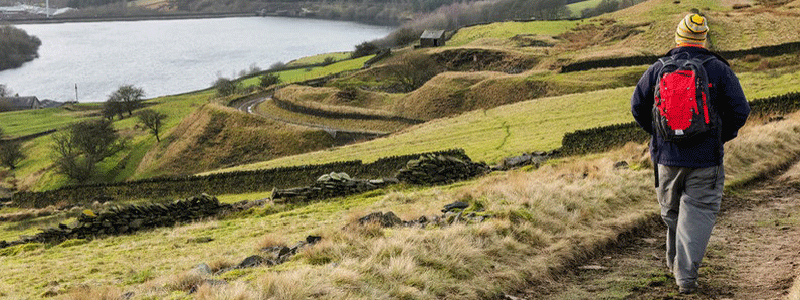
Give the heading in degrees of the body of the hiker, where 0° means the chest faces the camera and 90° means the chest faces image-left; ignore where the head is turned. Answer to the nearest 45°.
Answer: approximately 180°

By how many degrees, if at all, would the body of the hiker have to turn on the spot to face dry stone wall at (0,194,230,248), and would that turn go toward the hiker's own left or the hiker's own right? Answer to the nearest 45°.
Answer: approximately 45° to the hiker's own left

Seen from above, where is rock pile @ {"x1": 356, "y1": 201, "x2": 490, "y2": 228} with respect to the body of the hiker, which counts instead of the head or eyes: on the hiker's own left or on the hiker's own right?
on the hiker's own left

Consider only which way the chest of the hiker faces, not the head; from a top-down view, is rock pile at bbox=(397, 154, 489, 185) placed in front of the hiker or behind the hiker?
in front

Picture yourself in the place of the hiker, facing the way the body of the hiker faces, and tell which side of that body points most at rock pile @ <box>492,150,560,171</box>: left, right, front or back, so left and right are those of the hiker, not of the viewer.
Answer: front

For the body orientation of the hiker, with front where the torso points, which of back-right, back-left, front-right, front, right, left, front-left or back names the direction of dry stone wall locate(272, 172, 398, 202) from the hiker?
front-left

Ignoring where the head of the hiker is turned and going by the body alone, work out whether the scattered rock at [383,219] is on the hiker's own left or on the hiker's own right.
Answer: on the hiker's own left

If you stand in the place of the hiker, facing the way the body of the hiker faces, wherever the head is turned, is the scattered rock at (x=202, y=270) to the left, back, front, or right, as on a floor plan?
left

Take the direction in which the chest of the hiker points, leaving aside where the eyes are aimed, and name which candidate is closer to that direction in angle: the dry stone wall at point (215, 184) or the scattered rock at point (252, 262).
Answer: the dry stone wall

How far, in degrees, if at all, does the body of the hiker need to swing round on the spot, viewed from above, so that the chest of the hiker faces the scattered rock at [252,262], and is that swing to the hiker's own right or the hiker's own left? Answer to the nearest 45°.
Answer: approximately 90° to the hiker's own left
